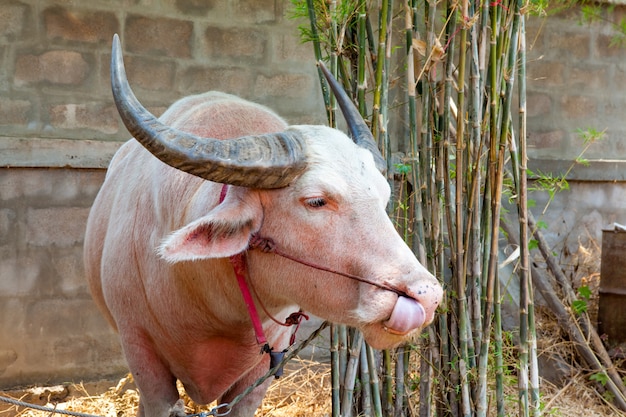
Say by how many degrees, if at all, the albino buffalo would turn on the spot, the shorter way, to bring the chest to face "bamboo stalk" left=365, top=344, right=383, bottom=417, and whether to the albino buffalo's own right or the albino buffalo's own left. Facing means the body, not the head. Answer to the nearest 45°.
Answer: approximately 90° to the albino buffalo's own left

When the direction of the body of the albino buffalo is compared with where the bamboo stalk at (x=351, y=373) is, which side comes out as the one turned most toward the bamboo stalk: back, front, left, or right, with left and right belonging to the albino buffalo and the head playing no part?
left

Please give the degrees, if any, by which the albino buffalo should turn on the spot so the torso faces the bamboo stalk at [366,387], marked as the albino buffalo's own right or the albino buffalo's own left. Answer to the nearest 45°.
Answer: approximately 90° to the albino buffalo's own left

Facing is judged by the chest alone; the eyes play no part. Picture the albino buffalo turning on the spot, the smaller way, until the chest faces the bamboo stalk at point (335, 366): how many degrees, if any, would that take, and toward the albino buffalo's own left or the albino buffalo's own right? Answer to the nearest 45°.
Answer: approximately 90° to the albino buffalo's own left
